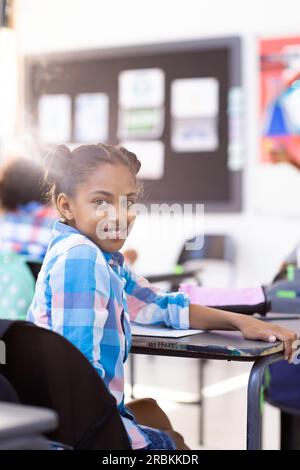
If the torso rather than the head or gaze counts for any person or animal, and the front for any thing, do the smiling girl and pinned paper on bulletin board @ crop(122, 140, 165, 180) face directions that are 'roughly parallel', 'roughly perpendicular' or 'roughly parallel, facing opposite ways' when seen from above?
roughly perpendicular

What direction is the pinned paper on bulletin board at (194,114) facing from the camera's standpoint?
toward the camera

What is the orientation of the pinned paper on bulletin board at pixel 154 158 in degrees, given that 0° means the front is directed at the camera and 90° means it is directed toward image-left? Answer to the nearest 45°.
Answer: approximately 0°

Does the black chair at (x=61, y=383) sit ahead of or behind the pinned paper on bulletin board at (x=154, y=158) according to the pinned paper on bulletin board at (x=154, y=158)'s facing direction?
ahead

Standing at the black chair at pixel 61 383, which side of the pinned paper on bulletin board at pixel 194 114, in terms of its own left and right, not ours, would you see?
front

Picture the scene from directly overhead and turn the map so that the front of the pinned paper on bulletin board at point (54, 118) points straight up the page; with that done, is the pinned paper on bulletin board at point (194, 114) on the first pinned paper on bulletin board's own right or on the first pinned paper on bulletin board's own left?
on the first pinned paper on bulletin board's own left

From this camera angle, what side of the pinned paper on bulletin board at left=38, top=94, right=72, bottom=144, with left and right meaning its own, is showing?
front

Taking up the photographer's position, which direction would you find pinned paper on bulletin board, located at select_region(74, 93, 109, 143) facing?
facing the viewer

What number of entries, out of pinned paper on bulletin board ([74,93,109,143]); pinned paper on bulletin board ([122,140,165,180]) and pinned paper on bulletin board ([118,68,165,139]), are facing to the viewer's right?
0

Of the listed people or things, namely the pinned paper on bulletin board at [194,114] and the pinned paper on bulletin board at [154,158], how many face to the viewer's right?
0

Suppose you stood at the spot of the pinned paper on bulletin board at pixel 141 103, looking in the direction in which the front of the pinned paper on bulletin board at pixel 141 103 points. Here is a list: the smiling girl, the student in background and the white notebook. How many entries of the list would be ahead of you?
3

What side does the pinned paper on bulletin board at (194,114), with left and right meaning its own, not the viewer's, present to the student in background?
front

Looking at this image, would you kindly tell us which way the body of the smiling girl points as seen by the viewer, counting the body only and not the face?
to the viewer's right
